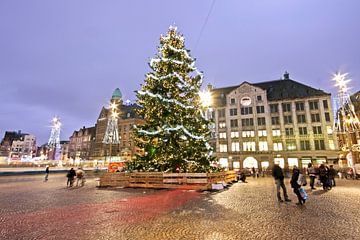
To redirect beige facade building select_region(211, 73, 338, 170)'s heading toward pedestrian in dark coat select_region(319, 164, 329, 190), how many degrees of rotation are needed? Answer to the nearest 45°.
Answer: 0° — it already faces them

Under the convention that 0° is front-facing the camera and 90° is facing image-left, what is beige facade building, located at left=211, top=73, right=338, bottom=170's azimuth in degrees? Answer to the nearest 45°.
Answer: approximately 0°

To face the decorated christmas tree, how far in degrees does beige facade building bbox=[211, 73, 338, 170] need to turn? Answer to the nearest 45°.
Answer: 0° — it already faces it

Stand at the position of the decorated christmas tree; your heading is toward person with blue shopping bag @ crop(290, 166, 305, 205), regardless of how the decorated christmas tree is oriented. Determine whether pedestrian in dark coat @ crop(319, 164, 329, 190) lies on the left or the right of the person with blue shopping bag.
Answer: left

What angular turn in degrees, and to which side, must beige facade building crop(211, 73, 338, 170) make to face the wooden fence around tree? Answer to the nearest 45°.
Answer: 0° — it already faces it

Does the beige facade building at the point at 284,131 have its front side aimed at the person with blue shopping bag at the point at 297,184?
yes
